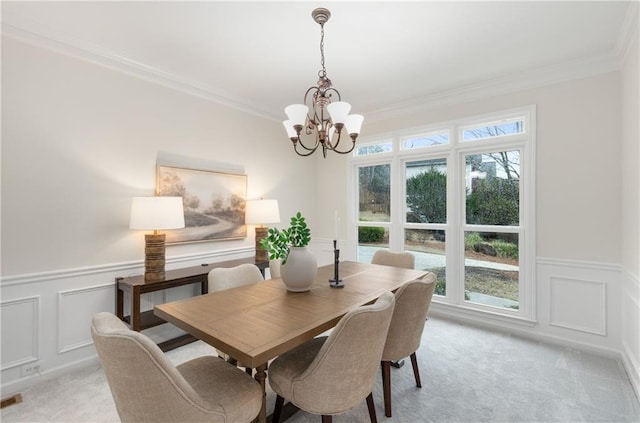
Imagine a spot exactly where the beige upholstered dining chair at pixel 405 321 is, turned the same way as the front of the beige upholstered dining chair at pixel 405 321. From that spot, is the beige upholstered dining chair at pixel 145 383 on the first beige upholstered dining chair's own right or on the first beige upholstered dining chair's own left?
on the first beige upholstered dining chair's own left

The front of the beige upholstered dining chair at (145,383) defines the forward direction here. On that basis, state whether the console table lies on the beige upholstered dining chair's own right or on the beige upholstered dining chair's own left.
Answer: on the beige upholstered dining chair's own left

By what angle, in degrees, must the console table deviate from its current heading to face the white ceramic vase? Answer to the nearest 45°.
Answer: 0° — it already faces it

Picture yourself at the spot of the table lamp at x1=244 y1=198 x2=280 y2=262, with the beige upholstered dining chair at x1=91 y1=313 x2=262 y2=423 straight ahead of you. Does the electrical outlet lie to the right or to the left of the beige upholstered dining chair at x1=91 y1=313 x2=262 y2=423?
right

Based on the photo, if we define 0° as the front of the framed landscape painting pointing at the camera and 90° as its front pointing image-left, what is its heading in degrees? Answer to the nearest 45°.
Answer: approximately 315°

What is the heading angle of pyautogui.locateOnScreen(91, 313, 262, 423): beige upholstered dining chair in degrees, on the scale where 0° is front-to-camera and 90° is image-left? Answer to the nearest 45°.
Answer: approximately 225°

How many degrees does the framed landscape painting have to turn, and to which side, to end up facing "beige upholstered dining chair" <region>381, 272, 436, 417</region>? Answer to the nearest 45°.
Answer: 0° — it already faces it

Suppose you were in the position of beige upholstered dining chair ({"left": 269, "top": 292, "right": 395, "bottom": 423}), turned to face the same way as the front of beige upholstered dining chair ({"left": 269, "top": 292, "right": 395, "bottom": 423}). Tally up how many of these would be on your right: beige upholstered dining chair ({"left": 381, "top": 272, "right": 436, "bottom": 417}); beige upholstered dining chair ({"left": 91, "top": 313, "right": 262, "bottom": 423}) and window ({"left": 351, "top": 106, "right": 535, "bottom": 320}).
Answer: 2

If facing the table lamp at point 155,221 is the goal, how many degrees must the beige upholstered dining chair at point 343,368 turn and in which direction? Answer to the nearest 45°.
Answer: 0° — it already faces it

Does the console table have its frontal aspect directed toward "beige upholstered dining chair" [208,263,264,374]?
yes

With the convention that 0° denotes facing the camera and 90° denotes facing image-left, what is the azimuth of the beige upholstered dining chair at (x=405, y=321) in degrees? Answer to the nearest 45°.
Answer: approximately 135°

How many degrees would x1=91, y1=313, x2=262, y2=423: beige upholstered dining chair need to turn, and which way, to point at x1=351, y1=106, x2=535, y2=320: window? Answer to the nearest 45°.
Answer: approximately 45° to its right
